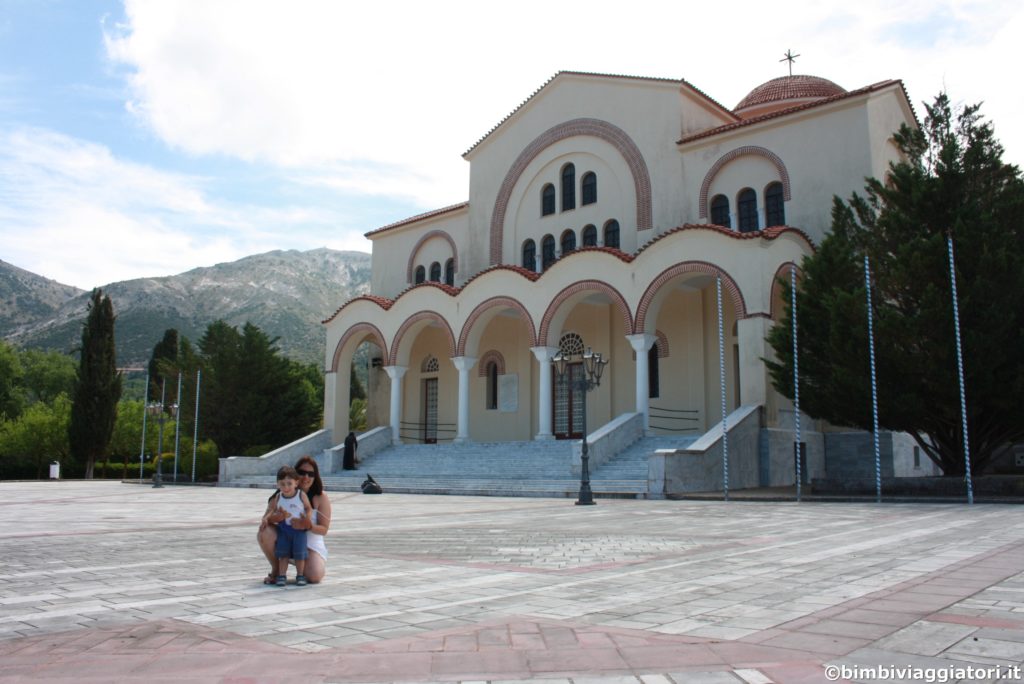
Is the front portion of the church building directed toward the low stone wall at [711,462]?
no

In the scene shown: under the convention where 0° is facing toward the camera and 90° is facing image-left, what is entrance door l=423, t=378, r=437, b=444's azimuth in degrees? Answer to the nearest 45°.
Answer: approximately 45°

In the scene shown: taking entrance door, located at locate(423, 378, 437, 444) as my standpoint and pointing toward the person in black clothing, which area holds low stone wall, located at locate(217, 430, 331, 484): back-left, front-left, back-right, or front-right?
front-right

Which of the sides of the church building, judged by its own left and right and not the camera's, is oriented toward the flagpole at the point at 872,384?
left

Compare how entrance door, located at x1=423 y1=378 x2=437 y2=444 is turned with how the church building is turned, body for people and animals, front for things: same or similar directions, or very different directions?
same or similar directions

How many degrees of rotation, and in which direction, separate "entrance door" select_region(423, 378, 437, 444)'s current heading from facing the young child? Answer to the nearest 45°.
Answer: approximately 45° to its left

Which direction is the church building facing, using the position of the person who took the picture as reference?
facing the viewer and to the left of the viewer

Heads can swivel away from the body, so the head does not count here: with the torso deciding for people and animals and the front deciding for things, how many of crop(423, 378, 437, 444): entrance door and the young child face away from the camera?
0

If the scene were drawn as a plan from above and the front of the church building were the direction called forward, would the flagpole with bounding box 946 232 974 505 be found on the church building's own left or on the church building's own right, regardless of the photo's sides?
on the church building's own left

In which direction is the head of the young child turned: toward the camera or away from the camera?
toward the camera

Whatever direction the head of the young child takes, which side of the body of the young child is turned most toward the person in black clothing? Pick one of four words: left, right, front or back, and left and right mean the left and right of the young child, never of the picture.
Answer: back

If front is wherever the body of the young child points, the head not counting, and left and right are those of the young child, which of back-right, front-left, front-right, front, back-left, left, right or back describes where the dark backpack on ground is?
back

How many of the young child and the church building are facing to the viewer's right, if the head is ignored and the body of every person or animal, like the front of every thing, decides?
0

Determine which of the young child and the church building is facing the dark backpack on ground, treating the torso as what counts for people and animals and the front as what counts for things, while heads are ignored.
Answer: the church building

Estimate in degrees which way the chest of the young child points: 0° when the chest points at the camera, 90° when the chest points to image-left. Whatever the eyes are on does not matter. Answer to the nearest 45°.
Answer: approximately 0°

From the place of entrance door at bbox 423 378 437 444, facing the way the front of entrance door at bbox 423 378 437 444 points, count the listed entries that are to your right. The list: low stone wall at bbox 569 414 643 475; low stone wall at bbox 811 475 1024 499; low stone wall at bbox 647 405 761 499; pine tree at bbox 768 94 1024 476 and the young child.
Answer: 0
